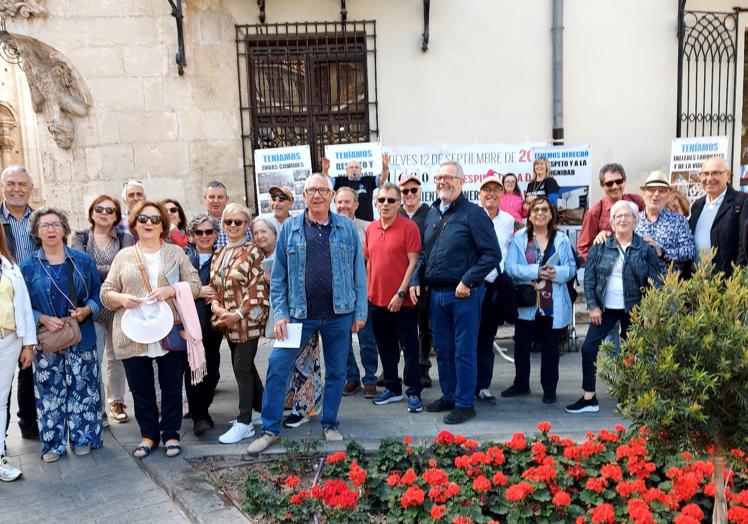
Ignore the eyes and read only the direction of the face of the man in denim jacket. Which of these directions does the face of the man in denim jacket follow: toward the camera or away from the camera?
toward the camera

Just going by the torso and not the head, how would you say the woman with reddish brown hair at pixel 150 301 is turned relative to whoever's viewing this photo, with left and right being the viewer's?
facing the viewer

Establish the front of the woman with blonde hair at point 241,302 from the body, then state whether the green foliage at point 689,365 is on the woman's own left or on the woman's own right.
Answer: on the woman's own left

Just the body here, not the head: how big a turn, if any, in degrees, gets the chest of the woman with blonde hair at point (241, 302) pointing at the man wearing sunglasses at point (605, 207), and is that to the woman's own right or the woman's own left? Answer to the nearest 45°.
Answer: approximately 135° to the woman's own left

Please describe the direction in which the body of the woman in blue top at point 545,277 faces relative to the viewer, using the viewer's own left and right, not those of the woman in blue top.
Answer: facing the viewer

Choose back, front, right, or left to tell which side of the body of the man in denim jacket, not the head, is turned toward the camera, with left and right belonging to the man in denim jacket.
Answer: front

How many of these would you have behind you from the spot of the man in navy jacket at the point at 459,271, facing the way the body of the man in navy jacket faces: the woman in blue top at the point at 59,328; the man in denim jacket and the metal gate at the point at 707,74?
1

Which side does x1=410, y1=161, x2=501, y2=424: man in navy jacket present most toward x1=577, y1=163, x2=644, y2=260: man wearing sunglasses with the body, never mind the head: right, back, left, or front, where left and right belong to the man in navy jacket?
back

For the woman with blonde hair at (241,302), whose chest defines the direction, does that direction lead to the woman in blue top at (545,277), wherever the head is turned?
no

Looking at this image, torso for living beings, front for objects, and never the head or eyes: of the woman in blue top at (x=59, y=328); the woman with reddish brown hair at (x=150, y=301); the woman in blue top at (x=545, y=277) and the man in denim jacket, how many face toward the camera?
4

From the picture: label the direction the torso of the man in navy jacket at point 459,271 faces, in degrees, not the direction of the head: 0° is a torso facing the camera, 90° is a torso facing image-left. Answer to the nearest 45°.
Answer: approximately 45°

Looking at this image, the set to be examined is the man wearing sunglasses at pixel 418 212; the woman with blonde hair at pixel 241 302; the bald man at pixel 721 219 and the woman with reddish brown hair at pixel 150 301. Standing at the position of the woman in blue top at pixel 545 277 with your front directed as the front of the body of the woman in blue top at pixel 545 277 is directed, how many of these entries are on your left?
1

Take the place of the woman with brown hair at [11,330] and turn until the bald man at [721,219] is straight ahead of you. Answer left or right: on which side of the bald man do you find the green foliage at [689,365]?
right

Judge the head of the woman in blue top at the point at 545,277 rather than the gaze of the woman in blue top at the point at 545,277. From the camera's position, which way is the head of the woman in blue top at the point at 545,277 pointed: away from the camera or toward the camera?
toward the camera

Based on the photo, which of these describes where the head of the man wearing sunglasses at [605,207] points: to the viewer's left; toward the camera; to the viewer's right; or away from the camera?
toward the camera
